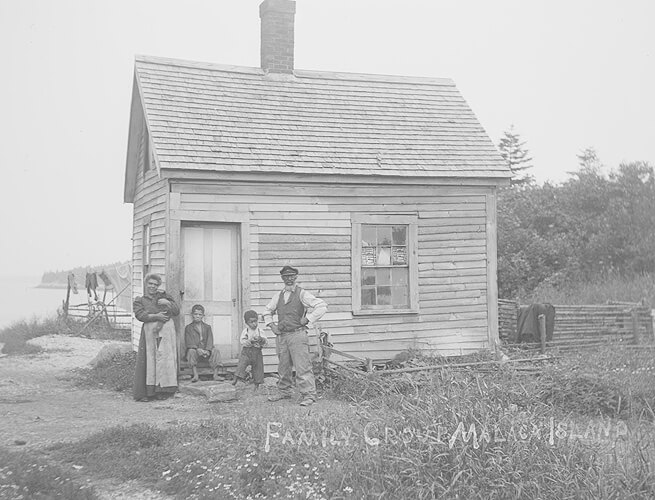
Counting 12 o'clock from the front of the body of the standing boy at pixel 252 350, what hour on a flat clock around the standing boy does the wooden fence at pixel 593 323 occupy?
The wooden fence is roughly at 8 o'clock from the standing boy.

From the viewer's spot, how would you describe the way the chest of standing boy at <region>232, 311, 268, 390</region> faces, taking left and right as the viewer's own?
facing the viewer

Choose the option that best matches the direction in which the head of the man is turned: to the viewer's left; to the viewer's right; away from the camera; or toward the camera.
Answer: toward the camera

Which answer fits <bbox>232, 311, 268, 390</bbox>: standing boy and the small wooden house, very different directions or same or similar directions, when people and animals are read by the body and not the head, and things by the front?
same or similar directions

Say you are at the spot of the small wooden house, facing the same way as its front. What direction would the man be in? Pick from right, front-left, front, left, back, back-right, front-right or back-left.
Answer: front

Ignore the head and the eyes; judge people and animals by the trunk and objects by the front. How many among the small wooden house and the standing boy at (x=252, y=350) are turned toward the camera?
2

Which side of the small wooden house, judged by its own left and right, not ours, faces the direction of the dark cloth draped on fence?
left

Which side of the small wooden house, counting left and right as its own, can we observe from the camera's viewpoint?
front

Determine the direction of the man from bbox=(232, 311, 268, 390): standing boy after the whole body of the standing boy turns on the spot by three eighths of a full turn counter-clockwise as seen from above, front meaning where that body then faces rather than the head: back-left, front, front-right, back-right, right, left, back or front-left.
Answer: right
